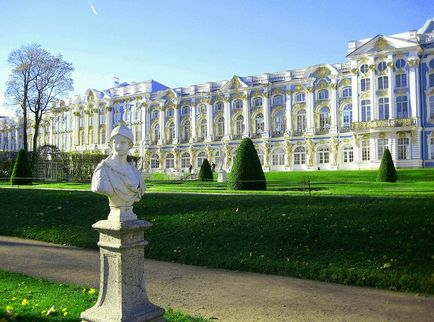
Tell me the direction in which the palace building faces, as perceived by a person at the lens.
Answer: facing the viewer and to the left of the viewer

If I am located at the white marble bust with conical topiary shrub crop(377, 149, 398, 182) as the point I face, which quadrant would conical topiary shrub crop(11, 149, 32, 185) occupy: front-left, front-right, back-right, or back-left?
front-left

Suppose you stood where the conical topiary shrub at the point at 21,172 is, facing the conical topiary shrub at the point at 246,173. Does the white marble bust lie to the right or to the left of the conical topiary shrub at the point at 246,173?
right

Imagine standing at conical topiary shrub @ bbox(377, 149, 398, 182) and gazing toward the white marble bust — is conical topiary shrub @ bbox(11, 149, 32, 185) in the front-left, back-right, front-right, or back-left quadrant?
front-right

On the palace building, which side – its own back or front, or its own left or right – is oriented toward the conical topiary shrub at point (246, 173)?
front

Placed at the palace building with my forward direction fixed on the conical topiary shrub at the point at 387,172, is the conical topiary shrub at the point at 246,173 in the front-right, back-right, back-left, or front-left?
front-right

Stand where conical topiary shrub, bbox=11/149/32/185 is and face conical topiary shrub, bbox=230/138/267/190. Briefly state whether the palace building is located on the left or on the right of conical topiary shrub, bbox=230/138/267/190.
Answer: left

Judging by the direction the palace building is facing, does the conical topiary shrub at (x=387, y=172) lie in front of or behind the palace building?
in front

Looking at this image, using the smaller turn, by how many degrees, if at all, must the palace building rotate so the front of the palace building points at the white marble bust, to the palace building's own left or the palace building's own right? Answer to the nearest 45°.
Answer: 0° — it already faces it
